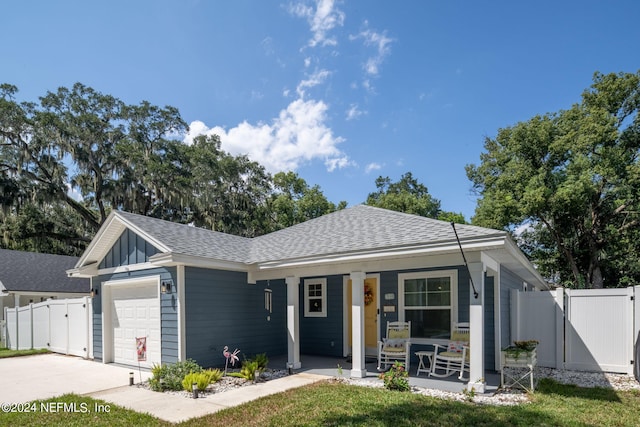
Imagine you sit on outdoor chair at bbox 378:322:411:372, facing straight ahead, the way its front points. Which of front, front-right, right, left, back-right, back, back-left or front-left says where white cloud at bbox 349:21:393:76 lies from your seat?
back

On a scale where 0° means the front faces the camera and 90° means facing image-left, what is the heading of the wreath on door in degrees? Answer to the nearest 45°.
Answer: approximately 0°

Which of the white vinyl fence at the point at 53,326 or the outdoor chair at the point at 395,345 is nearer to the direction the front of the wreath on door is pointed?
the outdoor chair

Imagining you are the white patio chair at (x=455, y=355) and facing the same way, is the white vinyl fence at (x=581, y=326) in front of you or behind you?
behind

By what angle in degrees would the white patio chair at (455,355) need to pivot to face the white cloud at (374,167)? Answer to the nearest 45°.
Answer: approximately 135° to its right

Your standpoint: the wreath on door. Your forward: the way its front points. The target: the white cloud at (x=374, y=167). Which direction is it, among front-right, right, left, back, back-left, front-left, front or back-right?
back

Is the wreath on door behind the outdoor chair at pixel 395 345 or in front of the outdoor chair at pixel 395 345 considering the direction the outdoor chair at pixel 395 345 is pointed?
behind
